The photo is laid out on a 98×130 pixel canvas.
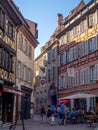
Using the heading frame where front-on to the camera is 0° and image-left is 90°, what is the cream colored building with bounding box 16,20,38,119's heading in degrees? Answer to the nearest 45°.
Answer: approximately 315°
